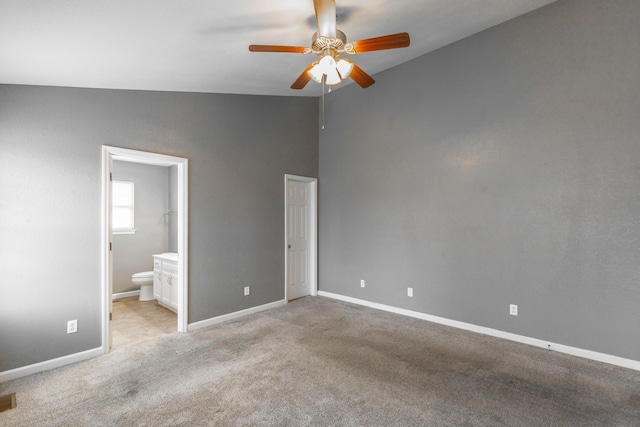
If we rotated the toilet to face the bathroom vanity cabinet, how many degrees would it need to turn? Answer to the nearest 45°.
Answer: approximately 90° to its left

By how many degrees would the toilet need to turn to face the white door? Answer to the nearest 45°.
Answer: approximately 135° to its left

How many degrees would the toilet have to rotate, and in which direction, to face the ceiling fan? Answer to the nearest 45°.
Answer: approximately 90° to its left

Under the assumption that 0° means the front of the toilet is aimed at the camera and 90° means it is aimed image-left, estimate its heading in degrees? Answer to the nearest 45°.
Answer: approximately 90°
